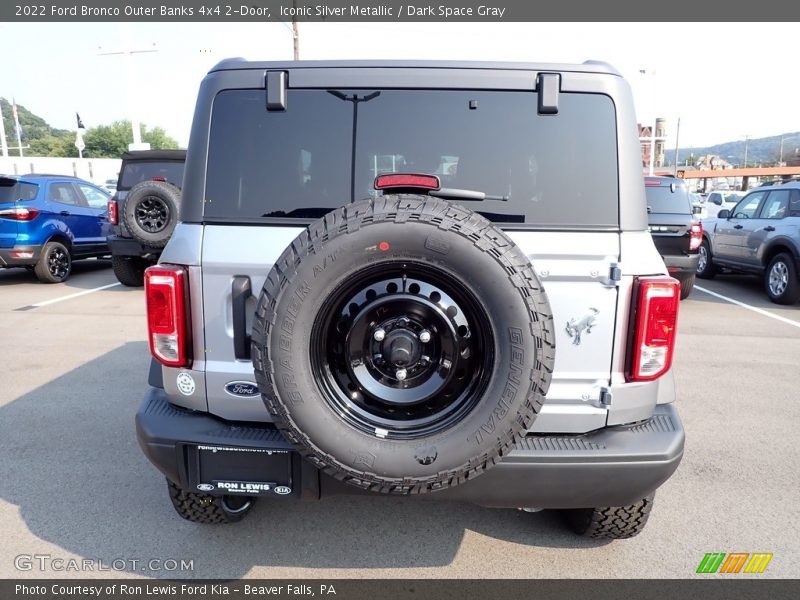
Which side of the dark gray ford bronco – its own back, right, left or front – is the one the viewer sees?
back

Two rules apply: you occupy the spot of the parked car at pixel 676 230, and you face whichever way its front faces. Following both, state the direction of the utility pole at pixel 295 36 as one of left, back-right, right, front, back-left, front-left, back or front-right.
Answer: front-left

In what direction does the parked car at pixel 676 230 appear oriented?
away from the camera

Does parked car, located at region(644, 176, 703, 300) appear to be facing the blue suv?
no

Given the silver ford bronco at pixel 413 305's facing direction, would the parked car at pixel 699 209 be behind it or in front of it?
in front

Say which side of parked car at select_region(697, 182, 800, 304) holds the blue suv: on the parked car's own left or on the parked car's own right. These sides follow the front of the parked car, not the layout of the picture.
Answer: on the parked car's own left

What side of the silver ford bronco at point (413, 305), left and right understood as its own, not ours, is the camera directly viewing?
back

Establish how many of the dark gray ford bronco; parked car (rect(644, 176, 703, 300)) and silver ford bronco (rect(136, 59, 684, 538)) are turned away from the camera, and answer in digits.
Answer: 3

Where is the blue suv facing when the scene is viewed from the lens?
facing away from the viewer and to the right of the viewer

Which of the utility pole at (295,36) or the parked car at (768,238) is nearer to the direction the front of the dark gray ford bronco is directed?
the utility pole

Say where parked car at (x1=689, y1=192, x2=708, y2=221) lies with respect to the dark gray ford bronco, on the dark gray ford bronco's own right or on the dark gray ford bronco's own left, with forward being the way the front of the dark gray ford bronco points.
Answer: on the dark gray ford bronco's own right

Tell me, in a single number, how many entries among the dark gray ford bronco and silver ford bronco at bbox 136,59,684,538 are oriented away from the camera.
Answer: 2

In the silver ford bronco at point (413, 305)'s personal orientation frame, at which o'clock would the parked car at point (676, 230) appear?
The parked car is roughly at 1 o'clock from the silver ford bronco.

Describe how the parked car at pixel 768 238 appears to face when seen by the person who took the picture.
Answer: facing away from the viewer and to the left of the viewer

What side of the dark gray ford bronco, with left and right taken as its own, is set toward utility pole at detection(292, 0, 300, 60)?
front

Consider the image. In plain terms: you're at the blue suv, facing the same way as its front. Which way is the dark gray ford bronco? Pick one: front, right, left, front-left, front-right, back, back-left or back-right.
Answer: right
